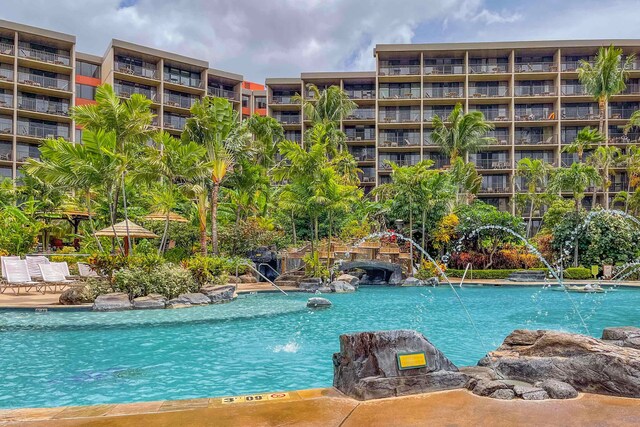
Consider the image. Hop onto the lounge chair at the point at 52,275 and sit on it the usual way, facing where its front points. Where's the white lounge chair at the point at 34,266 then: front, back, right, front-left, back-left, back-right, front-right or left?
back

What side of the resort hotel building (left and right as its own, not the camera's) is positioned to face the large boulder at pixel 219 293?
front

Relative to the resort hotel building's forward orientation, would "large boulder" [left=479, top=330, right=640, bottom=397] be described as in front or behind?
in front

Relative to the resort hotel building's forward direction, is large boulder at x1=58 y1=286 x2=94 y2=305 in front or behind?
in front

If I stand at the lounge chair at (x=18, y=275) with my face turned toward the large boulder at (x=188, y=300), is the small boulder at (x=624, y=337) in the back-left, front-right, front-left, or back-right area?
front-right

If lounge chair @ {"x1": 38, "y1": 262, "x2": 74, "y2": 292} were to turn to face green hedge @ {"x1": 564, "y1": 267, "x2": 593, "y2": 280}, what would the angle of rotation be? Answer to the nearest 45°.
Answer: approximately 45° to its left

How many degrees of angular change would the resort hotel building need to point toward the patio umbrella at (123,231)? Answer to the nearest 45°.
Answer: approximately 45° to its right

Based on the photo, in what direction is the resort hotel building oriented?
toward the camera

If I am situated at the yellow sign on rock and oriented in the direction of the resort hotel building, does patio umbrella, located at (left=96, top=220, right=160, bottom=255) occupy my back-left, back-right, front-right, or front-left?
front-left

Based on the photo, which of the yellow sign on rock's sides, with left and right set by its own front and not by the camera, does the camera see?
front

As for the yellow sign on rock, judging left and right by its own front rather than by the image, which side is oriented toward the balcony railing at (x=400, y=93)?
back

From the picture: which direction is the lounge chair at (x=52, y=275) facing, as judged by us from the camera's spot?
facing the viewer and to the right of the viewer

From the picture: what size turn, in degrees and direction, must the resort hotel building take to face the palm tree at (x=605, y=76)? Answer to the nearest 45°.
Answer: approximately 45° to its left

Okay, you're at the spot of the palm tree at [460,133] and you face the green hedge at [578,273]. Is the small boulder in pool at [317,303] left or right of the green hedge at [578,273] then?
right

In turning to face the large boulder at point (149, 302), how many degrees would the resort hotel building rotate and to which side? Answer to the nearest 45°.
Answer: approximately 45° to its right
